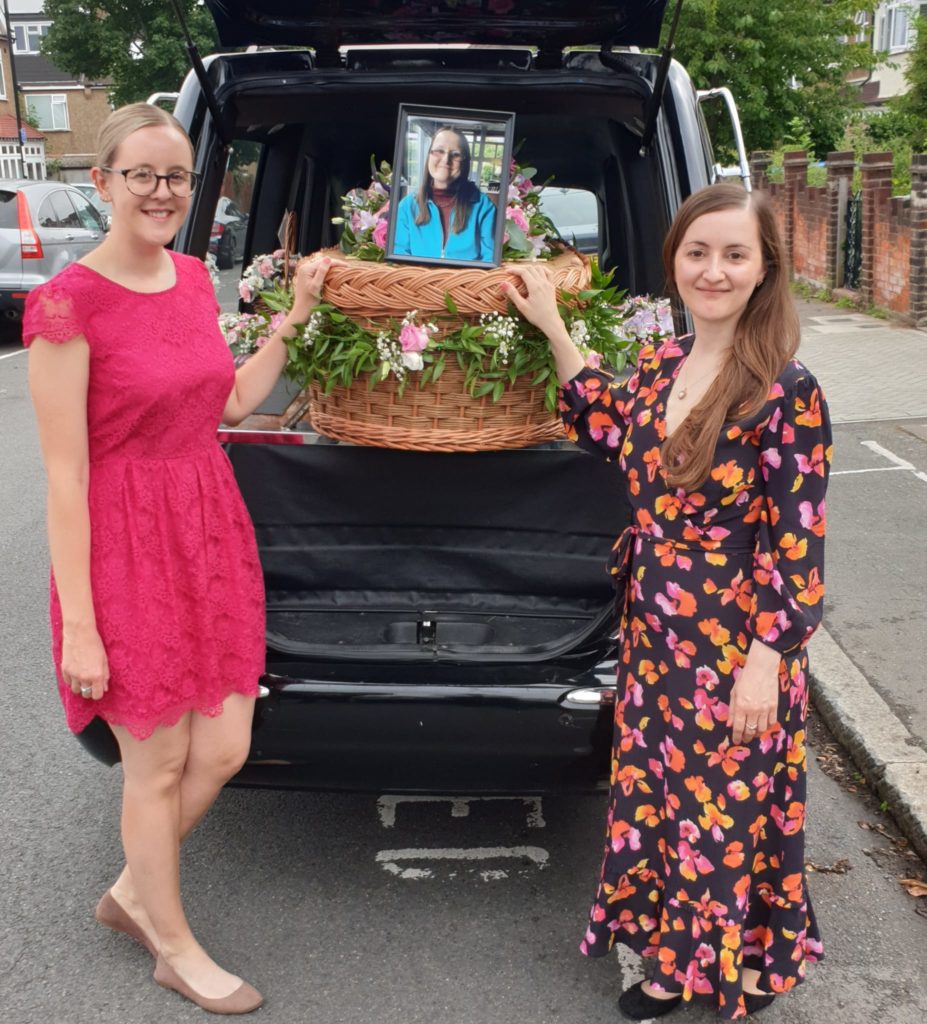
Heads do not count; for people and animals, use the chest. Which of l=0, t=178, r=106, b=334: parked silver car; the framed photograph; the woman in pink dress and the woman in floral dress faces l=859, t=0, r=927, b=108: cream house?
the parked silver car

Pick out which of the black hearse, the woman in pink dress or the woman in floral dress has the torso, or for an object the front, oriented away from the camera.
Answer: the black hearse

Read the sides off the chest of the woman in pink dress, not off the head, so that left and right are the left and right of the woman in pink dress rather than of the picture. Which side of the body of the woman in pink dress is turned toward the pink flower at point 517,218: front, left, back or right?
left

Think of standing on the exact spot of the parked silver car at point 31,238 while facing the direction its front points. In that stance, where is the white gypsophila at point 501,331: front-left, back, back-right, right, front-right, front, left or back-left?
back-right

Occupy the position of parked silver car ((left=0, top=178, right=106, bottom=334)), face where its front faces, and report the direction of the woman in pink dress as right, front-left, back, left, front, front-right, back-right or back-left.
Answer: back-right

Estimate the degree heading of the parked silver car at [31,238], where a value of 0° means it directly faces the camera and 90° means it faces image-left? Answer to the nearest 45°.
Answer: approximately 225°

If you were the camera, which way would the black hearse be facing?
facing away from the viewer

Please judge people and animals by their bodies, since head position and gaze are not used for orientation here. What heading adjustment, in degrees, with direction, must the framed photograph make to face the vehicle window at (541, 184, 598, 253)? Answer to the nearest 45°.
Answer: approximately 180°

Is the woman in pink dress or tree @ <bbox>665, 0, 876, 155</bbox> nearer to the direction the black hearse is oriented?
the tree

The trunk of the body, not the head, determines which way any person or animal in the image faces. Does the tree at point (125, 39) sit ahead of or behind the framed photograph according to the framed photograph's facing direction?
behind

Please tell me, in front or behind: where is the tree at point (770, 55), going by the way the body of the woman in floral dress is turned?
behind

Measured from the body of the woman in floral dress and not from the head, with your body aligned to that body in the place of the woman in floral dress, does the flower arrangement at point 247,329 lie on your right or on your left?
on your right
